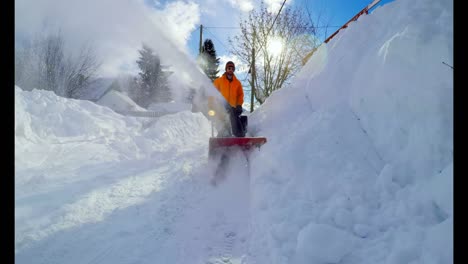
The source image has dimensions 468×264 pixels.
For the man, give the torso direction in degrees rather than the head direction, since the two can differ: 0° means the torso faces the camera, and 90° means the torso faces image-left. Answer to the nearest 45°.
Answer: approximately 0°

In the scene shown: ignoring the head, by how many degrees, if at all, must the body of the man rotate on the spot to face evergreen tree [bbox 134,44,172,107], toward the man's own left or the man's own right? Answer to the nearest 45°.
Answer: approximately 180°

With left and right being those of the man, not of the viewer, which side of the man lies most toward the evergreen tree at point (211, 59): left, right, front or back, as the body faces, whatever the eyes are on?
back
